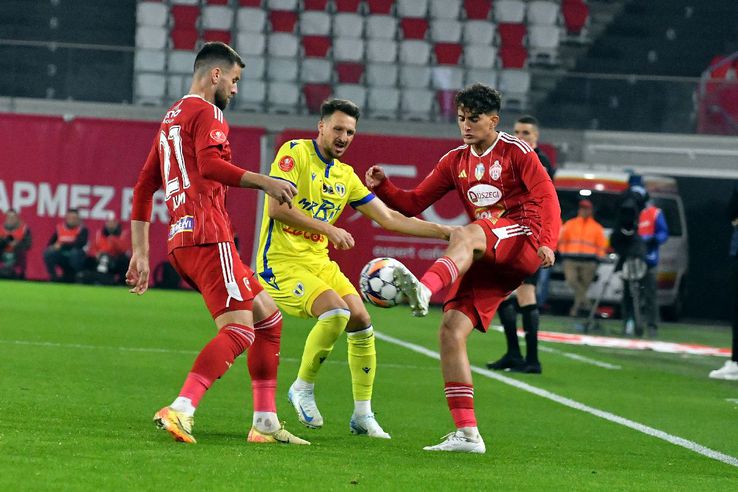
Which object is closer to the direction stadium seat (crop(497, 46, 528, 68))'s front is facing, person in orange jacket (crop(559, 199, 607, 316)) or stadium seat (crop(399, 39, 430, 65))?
the person in orange jacket

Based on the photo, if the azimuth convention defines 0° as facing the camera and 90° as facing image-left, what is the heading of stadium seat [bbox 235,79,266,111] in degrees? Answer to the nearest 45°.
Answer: approximately 0°

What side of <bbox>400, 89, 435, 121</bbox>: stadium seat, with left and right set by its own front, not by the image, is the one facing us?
front

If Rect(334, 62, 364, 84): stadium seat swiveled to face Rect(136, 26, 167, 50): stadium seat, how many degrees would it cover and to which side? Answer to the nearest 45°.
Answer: approximately 135° to its right

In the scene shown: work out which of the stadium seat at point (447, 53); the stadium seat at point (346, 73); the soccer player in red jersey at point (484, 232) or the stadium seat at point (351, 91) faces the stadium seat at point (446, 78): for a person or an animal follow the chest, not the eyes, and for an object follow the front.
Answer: the stadium seat at point (447, 53)

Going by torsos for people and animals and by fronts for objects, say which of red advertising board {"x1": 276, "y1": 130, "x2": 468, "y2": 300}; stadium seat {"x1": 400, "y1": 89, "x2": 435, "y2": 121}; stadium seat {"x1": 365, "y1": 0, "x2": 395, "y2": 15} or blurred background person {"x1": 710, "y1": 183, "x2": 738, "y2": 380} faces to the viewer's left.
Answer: the blurred background person

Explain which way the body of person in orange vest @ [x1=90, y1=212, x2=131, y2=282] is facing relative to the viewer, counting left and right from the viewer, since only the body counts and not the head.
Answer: facing the viewer

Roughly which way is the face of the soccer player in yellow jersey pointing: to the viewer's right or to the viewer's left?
to the viewer's right
